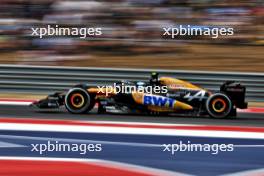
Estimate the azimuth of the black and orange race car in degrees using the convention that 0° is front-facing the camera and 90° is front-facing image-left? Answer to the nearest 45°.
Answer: approximately 90°
